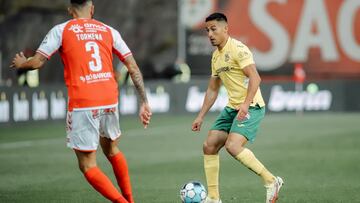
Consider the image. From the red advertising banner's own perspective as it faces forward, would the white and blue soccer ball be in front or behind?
in front

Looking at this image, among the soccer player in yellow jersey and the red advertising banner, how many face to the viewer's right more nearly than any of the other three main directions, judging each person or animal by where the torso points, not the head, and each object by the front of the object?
0

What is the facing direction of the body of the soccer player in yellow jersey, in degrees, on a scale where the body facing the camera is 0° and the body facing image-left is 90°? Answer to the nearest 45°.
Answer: approximately 45°

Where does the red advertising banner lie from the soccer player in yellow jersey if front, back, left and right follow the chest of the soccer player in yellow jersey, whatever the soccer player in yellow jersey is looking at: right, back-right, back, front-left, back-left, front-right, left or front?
back-right

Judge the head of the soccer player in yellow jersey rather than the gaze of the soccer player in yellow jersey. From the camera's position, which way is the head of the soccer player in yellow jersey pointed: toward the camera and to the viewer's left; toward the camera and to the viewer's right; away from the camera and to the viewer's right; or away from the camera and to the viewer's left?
toward the camera and to the viewer's left

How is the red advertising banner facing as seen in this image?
toward the camera

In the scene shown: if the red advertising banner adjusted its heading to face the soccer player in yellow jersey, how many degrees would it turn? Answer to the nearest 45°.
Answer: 0° — it already faces them
